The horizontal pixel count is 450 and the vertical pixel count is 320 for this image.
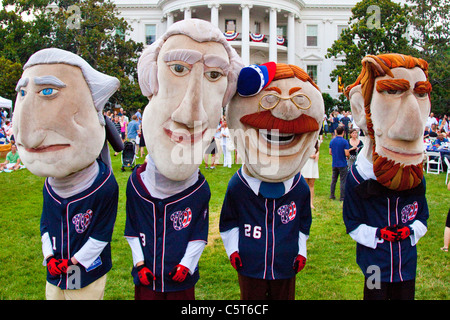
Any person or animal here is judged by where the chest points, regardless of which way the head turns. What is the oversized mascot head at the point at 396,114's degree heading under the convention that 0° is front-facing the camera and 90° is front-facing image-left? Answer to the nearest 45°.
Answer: approximately 315°

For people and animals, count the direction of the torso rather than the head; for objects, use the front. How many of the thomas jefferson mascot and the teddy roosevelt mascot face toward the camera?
2

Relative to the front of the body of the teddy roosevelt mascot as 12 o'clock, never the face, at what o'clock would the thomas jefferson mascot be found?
The thomas jefferson mascot is roughly at 2 o'clock from the teddy roosevelt mascot.

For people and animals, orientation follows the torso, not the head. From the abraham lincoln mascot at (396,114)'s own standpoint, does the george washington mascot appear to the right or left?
on its right

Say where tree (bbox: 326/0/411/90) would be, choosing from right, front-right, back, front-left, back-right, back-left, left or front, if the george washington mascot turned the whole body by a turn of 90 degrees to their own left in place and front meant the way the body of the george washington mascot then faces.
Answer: left

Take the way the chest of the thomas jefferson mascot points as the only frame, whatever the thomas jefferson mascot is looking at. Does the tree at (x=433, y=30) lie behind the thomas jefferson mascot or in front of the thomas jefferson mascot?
behind

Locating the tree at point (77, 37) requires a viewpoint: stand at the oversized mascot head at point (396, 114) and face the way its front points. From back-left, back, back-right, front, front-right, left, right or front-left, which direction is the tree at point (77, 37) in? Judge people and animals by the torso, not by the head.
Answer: back

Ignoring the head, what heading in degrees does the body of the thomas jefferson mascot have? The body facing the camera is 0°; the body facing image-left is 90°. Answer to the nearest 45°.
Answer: approximately 0°

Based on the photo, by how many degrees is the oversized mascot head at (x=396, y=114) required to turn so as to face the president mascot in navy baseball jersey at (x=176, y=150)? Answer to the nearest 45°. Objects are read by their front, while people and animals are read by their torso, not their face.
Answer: approximately 90° to its right
